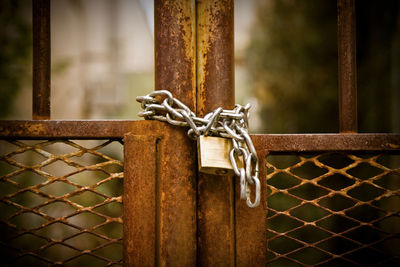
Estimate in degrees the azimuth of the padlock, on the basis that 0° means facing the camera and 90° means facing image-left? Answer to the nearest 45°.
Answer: approximately 0°
